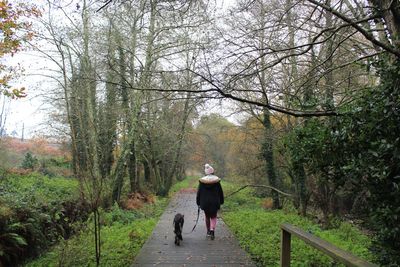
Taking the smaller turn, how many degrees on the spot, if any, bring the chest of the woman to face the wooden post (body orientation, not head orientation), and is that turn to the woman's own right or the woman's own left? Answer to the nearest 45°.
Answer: approximately 180°

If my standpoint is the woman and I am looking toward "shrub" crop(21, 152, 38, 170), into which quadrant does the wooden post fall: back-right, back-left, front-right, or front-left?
back-left

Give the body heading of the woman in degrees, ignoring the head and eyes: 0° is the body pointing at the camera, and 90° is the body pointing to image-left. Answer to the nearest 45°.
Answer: approximately 180°

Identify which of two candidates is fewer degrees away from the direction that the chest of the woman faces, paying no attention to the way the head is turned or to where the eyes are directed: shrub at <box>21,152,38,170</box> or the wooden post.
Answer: the shrub

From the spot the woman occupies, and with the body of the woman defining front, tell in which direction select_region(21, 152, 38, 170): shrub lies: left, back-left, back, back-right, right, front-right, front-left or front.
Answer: front-left

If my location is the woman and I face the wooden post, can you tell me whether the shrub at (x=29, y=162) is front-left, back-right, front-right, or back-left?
back-right
